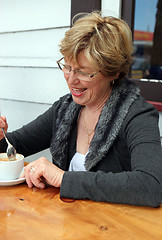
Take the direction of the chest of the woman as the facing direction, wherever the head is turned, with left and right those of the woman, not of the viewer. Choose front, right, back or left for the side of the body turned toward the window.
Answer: back

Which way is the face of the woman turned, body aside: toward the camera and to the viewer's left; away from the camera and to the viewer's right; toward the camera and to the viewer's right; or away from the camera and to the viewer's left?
toward the camera and to the viewer's left

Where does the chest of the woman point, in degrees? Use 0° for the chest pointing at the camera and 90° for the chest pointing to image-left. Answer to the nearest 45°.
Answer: approximately 45°
